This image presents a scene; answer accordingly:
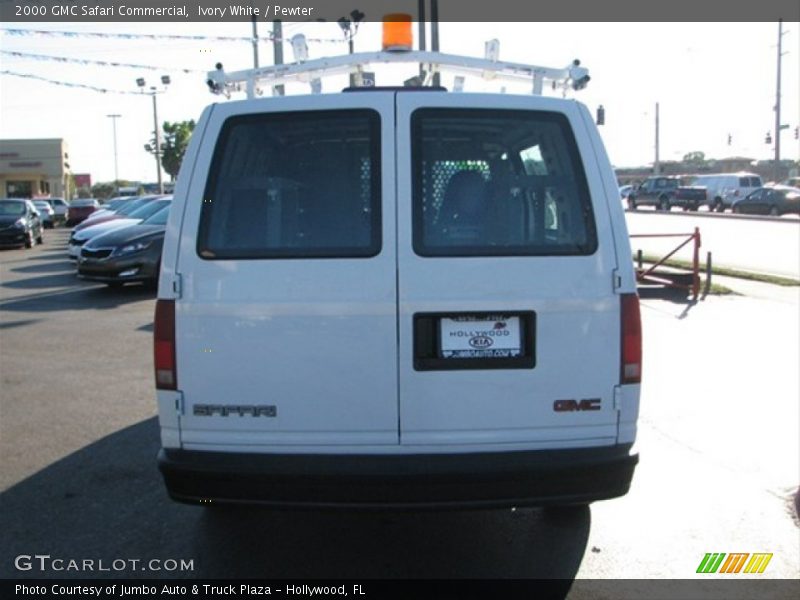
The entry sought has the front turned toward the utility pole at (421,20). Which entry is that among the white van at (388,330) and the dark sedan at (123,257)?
the white van

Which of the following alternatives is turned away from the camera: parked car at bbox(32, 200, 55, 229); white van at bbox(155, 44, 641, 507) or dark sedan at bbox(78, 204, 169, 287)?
the white van

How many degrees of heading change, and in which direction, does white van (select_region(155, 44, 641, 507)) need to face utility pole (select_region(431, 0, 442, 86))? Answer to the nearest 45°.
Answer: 0° — it already faces it

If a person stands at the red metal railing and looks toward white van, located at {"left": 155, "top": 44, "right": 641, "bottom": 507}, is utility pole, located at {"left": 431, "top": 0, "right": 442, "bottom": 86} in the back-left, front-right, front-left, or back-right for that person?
back-right

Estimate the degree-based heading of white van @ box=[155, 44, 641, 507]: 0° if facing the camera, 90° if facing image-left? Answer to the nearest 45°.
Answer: approximately 180°

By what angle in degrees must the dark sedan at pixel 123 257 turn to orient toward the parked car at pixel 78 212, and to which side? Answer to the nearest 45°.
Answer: approximately 135° to its right

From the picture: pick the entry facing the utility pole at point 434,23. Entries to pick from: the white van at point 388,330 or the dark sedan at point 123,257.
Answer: the white van
